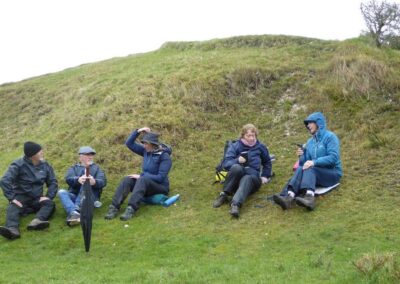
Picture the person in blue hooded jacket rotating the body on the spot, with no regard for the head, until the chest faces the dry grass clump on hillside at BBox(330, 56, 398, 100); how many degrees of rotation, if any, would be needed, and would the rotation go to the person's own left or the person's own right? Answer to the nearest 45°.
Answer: approximately 135° to the person's own right

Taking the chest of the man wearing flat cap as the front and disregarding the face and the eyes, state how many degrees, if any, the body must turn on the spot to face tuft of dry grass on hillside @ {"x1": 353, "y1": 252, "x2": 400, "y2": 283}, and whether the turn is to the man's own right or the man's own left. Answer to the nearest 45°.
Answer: approximately 45° to the man's own left

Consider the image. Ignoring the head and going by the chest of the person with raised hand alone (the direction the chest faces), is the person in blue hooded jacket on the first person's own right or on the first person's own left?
on the first person's own left

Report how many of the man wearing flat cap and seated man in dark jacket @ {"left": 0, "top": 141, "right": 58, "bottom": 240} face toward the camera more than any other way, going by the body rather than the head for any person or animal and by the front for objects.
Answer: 2

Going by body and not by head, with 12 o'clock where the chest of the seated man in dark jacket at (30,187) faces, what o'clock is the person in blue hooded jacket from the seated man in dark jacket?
The person in blue hooded jacket is roughly at 10 o'clock from the seated man in dark jacket.

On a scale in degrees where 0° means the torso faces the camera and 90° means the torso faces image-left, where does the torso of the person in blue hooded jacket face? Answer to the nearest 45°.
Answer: approximately 45°

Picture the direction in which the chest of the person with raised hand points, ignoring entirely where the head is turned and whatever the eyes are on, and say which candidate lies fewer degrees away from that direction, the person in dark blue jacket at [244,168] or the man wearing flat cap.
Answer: the man wearing flat cap

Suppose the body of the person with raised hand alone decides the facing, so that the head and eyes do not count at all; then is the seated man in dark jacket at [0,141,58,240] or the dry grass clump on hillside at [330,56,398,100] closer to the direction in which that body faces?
the seated man in dark jacket
